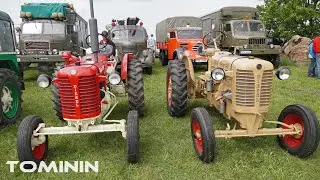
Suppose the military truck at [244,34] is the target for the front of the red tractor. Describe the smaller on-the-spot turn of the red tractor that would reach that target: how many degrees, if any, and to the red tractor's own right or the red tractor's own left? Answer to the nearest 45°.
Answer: approximately 135° to the red tractor's own left

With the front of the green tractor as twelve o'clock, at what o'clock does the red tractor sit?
The red tractor is roughly at 10 o'clock from the green tractor.

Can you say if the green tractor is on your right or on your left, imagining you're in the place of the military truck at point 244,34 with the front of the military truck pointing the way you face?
on your right

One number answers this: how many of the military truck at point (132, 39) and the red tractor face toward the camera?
2

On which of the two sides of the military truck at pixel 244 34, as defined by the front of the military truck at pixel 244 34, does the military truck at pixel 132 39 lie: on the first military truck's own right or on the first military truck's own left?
on the first military truck's own right

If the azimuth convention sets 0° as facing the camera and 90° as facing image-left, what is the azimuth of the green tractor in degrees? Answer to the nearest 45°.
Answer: approximately 45°

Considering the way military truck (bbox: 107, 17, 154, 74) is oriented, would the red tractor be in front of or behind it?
in front

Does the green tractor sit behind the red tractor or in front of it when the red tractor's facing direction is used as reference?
behind

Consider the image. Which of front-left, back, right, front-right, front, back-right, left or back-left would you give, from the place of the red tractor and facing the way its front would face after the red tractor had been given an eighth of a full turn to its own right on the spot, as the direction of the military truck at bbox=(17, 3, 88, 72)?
back-right

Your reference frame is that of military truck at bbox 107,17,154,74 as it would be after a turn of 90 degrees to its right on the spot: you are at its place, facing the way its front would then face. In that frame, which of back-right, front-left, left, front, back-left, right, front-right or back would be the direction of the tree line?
back-right

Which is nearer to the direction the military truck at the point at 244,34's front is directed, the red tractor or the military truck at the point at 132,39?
the red tractor

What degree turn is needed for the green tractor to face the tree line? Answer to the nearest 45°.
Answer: approximately 180°

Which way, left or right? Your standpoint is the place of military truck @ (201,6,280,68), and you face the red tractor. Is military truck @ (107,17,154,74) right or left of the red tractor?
right

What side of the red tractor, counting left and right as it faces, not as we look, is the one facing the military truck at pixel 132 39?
back

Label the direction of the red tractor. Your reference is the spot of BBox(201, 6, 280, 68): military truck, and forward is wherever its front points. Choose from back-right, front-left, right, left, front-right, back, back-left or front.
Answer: front-right
